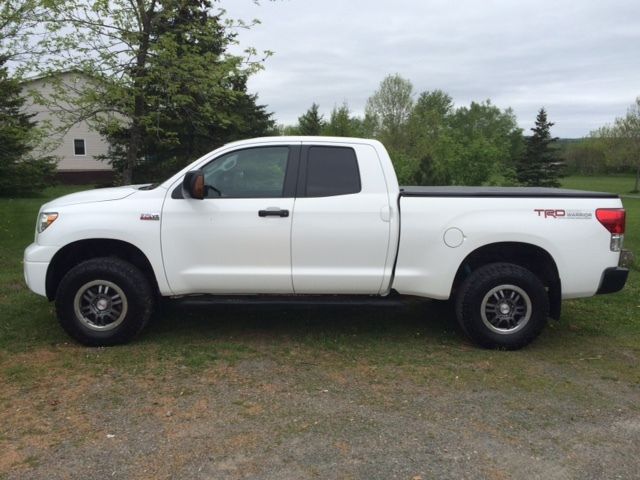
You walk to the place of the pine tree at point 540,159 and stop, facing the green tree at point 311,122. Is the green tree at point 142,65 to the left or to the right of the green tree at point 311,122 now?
left

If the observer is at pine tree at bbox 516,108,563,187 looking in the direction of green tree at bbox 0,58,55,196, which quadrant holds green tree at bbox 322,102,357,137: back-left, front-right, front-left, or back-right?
front-right

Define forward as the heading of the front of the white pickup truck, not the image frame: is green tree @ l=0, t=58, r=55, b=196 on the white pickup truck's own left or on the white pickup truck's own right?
on the white pickup truck's own right

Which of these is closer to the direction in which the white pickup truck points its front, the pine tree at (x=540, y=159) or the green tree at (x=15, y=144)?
the green tree

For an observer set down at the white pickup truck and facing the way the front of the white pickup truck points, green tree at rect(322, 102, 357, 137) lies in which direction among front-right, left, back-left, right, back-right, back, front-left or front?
right

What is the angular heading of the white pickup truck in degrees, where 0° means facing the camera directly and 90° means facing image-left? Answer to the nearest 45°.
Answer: approximately 90°

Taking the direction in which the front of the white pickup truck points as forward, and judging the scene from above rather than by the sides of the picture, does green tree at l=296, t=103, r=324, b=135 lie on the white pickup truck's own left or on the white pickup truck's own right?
on the white pickup truck's own right

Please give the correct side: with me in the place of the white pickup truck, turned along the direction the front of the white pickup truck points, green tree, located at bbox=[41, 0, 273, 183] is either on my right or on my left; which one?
on my right

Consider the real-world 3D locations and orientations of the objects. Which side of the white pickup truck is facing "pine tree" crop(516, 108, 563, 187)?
right

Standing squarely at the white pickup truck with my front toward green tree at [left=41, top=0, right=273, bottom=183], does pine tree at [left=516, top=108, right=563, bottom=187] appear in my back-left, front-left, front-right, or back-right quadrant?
front-right
